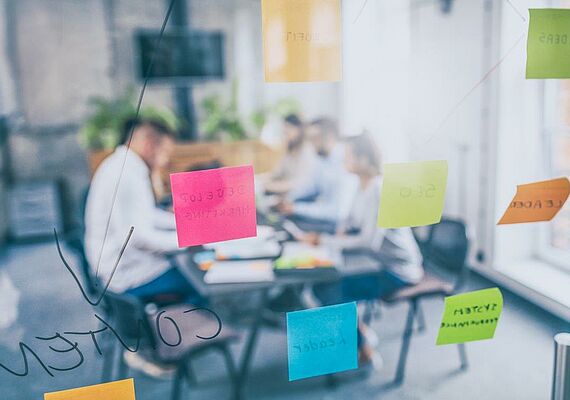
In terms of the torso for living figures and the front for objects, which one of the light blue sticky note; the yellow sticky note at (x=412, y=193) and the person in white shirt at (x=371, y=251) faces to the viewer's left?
the person in white shirt

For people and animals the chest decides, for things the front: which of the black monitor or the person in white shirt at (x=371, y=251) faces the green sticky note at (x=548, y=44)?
the black monitor

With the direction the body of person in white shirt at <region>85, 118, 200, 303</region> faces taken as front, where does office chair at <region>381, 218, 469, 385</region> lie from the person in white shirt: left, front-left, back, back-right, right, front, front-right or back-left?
front

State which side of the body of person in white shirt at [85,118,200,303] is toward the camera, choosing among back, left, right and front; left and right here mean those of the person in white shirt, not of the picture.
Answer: right

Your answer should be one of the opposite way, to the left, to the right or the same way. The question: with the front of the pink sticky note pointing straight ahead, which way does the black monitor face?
the opposite way

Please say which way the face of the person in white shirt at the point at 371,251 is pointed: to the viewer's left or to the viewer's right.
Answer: to the viewer's left

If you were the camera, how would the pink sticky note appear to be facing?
facing away from the viewer

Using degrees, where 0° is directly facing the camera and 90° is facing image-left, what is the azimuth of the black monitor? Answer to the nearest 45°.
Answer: approximately 0°

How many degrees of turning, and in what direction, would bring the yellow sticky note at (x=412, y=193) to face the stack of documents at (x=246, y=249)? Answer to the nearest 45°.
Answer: approximately 45° to its left

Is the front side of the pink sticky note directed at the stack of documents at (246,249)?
yes

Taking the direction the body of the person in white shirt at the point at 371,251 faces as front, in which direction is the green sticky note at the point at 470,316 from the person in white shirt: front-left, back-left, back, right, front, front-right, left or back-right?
left

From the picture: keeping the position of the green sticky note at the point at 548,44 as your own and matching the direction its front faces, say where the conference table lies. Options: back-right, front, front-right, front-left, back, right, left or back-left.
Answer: front-left

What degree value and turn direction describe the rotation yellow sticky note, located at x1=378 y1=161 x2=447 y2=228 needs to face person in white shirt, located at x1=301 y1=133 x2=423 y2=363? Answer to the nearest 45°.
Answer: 0° — it already faces them

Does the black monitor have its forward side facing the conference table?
yes

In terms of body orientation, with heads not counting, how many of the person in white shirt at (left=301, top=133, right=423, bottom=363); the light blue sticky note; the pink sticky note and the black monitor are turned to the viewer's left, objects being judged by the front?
1

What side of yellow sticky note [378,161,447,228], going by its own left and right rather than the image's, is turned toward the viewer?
back

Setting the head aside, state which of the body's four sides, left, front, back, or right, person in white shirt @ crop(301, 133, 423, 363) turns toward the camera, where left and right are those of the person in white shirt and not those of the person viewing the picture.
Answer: left

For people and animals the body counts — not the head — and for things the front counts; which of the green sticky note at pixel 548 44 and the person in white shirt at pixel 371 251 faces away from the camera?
the green sticky note

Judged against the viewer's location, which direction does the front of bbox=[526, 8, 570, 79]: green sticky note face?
facing away from the viewer
